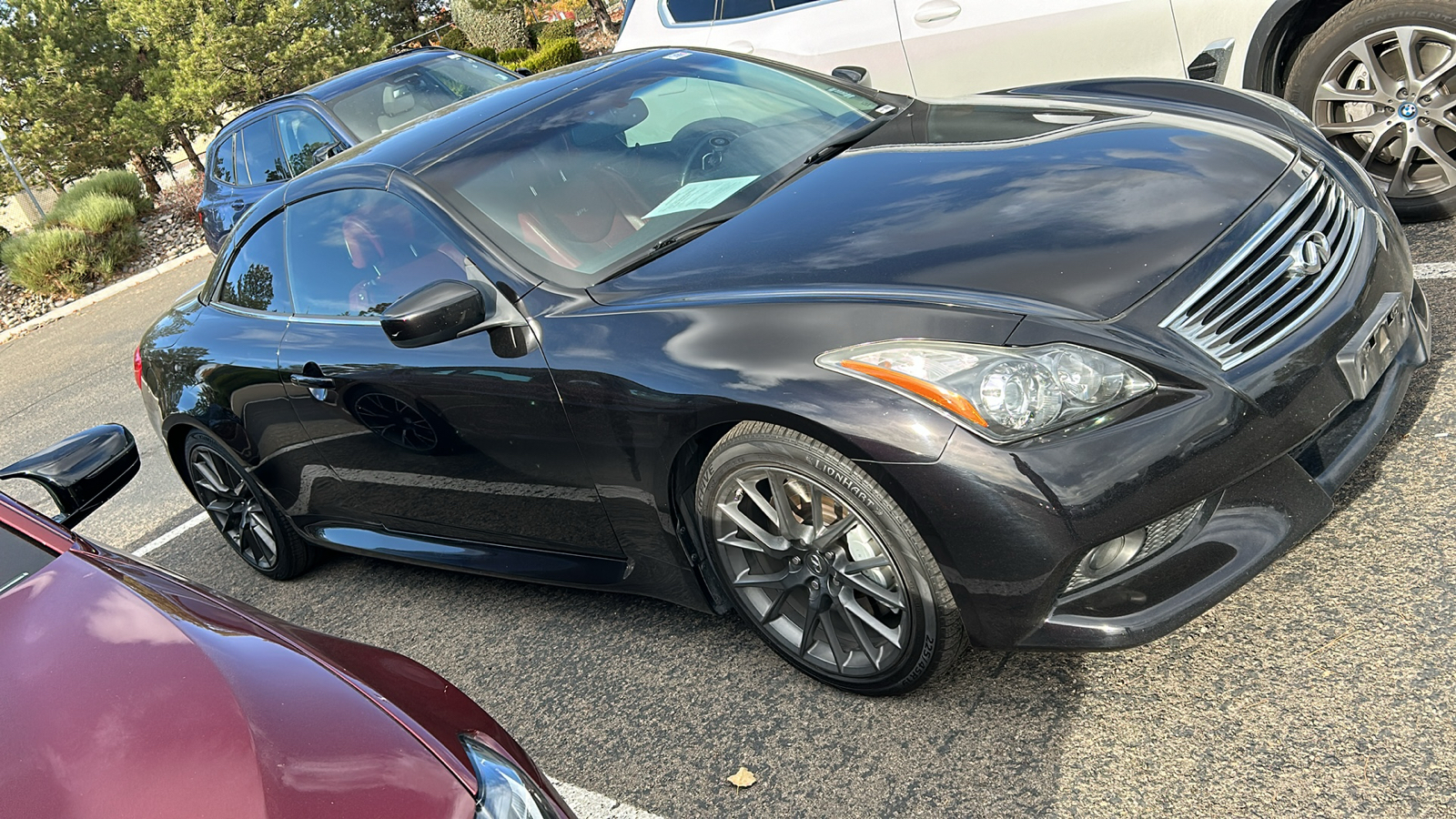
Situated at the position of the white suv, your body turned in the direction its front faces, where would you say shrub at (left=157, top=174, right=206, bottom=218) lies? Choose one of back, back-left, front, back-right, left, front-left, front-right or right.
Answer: back-left

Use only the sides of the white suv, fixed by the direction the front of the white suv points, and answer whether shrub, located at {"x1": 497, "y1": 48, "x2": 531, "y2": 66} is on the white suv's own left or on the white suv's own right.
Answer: on the white suv's own left

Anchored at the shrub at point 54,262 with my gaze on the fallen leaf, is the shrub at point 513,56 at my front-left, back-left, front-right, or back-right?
back-left

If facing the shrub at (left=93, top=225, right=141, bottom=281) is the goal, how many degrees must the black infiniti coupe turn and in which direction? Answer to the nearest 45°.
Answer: approximately 180°

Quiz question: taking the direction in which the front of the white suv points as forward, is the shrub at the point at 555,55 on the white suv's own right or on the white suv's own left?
on the white suv's own left

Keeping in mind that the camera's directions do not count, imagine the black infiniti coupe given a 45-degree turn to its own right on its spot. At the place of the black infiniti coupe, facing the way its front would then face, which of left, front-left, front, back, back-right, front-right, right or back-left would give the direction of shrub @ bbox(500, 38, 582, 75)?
back

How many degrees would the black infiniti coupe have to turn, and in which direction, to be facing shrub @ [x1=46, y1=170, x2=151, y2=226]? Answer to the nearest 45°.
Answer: approximately 180°

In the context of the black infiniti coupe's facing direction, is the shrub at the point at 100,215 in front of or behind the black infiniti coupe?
behind

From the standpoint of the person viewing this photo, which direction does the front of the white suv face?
facing to the right of the viewer

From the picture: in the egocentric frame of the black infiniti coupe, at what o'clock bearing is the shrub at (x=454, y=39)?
The shrub is roughly at 7 o'clock from the black infiniti coupe.
